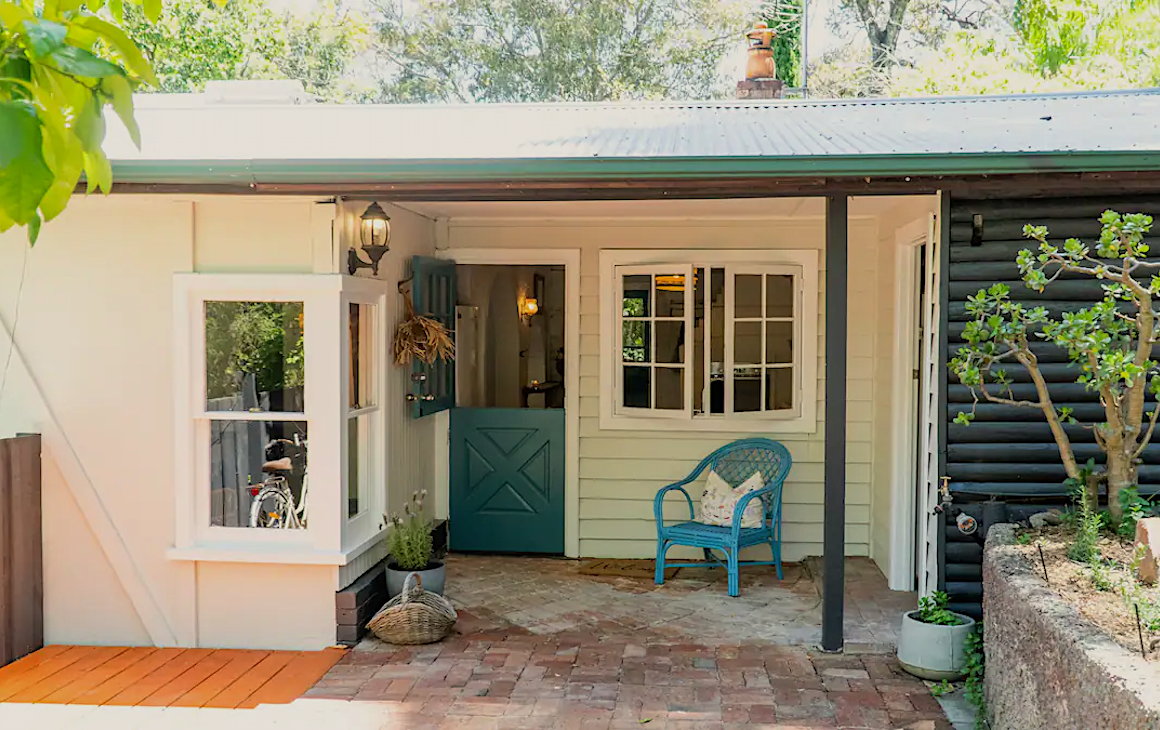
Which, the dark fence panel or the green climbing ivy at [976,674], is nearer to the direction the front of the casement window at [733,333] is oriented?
the green climbing ivy

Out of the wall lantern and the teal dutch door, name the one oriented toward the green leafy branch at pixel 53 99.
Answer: the teal dutch door

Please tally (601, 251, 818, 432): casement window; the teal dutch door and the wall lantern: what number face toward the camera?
2

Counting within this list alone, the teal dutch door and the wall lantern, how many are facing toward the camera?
1

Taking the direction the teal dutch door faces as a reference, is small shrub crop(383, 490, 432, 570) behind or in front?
in front

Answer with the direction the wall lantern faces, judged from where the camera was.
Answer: facing to the right of the viewer

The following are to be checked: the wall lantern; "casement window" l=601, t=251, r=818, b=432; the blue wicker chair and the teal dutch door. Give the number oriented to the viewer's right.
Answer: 1
